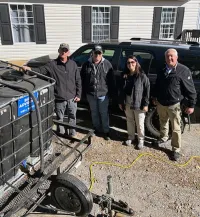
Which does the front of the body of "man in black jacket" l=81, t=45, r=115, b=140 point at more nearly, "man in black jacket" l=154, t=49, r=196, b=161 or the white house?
the man in black jacket

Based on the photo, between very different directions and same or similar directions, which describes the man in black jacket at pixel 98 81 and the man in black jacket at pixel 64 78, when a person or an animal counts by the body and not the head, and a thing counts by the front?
same or similar directions

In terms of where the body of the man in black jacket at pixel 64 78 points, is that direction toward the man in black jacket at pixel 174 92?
no

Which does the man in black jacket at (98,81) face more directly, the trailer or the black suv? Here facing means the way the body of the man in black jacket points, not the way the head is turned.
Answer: the trailer

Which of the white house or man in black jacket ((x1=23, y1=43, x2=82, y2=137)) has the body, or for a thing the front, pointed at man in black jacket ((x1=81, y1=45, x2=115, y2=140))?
the white house

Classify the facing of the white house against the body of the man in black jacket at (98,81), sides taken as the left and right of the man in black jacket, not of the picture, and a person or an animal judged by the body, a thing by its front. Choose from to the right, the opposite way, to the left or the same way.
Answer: the same way

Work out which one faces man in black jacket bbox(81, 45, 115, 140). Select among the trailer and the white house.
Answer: the white house

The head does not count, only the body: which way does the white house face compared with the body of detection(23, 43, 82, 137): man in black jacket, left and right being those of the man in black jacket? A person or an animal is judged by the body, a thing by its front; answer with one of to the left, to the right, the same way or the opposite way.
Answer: the same way

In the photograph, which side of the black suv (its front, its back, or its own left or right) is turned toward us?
left

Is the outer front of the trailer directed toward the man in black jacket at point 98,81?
no

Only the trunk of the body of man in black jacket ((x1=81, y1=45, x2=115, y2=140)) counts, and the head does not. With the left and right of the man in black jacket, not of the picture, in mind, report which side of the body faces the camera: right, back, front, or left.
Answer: front

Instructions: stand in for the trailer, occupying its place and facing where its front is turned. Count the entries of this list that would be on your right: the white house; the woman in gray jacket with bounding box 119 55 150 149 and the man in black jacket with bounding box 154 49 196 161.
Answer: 0

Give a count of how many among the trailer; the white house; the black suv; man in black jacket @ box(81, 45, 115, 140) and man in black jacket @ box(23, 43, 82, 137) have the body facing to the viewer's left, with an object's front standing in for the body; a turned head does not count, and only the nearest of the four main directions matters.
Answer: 1

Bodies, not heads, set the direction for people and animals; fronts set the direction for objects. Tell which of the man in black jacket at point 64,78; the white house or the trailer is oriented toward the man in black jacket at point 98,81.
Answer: the white house

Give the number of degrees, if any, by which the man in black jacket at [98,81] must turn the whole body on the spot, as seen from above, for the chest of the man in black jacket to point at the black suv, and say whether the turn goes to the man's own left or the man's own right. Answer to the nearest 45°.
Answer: approximately 135° to the man's own left

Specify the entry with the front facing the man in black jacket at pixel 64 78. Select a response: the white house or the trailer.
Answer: the white house

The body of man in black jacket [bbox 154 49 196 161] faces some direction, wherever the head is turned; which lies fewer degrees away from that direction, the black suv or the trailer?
the trailer
